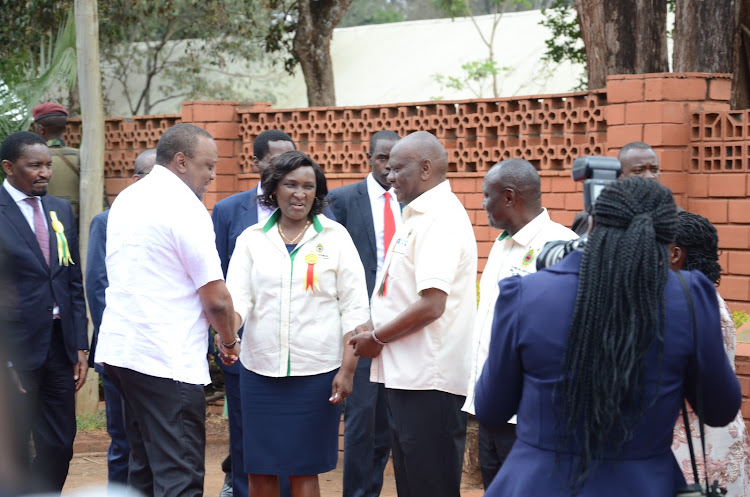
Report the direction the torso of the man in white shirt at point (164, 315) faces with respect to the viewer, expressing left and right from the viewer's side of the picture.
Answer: facing away from the viewer and to the right of the viewer

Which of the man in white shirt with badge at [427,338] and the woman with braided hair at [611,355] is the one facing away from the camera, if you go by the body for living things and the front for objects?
the woman with braided hair

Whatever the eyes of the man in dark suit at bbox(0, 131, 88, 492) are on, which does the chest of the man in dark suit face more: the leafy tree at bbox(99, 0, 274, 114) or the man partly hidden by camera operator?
the man partly hidden by camera operator

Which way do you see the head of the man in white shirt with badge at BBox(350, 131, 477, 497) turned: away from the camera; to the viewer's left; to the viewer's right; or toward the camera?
to the viewer's left

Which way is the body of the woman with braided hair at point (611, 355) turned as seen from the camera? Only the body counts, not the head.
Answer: away from the camera

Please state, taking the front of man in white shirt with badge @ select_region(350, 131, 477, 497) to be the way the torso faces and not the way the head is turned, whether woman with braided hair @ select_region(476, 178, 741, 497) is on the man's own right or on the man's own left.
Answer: on the man's own left

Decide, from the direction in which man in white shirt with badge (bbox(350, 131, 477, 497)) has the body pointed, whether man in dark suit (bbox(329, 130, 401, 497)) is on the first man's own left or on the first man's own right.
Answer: on the first man's own right

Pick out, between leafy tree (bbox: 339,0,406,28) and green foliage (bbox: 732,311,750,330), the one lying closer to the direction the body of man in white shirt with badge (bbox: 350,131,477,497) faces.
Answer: the leafy tree

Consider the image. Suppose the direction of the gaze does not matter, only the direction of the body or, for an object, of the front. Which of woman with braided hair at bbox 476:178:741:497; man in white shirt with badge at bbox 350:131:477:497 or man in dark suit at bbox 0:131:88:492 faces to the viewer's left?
the man in white shirt with badge
